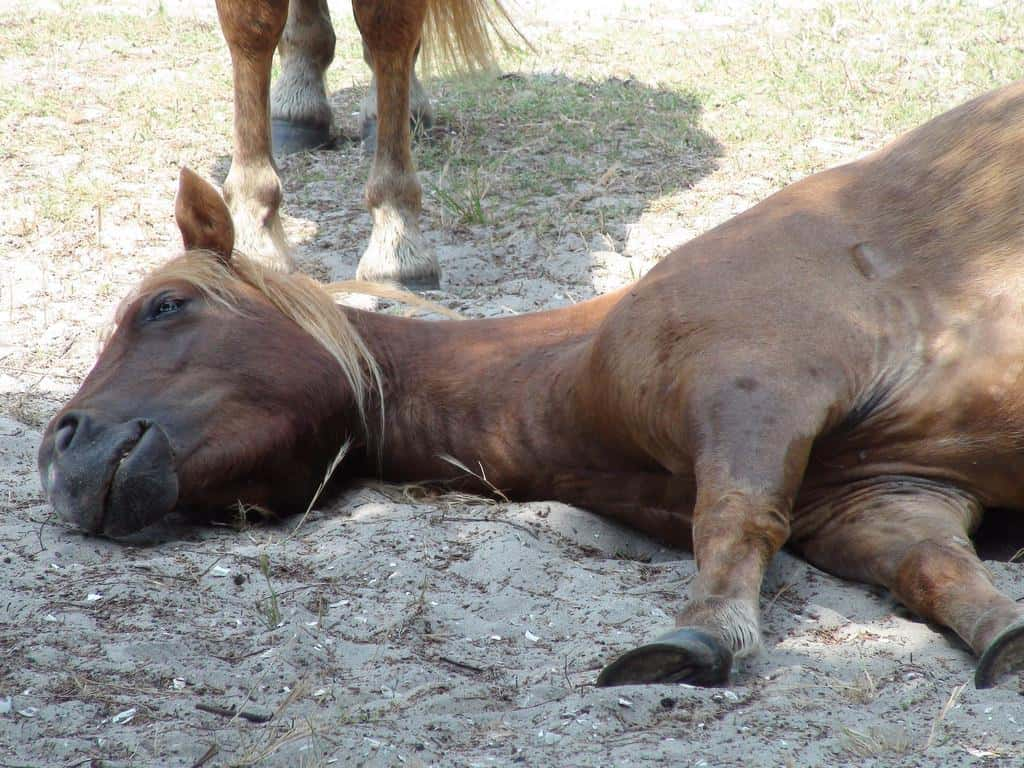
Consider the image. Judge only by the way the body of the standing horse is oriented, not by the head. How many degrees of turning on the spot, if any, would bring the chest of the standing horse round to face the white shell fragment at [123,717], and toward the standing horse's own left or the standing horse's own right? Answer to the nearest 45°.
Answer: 0° — it already faces it
